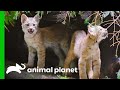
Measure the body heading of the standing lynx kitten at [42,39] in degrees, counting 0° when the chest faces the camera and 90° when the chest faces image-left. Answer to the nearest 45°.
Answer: approximately 45°

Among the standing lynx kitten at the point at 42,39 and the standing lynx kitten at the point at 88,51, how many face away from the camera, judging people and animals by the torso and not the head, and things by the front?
0

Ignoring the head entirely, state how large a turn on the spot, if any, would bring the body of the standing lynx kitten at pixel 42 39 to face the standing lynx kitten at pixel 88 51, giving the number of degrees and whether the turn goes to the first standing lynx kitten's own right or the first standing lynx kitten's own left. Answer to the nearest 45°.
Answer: approximately 135° to the first standing lynx kitten's own left
